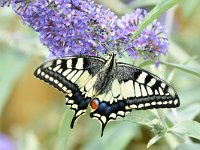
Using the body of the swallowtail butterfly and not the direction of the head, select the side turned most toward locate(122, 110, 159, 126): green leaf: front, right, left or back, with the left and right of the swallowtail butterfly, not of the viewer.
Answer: right

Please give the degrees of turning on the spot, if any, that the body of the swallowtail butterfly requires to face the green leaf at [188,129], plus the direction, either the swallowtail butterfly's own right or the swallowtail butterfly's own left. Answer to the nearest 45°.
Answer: approximately 90° to the swallowtail butterfly's own right

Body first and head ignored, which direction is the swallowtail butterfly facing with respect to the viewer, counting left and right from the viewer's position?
facing away from the viewer
